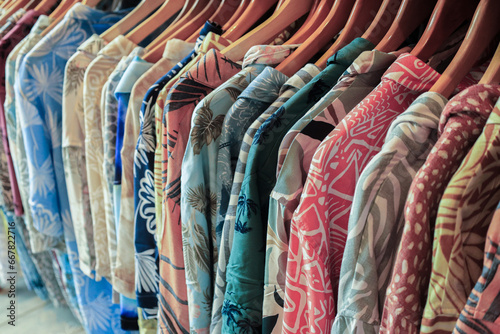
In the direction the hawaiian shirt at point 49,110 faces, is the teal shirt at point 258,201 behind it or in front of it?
in front

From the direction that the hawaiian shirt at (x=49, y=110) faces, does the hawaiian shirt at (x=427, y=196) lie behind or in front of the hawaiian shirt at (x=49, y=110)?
in front
